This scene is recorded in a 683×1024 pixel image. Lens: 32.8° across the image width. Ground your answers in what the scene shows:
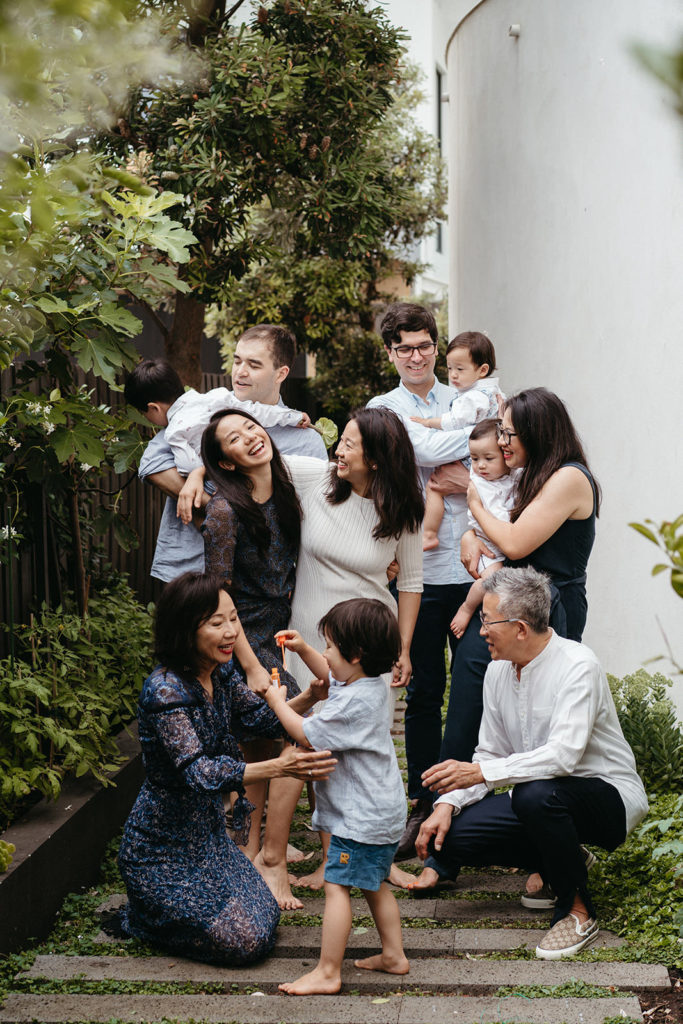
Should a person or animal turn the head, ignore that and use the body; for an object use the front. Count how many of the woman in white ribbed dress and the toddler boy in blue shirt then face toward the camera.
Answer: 1

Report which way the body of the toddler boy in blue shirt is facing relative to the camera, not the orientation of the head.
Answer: to the viewer's left

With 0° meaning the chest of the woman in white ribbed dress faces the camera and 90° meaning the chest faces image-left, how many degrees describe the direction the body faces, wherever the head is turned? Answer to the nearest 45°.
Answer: approximately 0°

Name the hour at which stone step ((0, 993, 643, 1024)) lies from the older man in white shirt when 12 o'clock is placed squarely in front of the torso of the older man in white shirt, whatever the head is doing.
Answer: The stone step is roughly at 12 o'clock from the older man in white shirt.

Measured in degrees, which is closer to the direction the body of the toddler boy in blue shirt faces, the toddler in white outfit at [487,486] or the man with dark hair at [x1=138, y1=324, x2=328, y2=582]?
the man with dark hair

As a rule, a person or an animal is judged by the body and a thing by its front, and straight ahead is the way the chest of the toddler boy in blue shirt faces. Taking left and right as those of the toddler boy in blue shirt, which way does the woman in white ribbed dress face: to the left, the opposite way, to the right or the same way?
to the left

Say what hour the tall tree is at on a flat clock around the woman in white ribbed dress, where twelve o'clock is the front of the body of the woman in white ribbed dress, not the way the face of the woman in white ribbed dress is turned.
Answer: The tall tree is roughly at 6 o'clock from the woman in white ribbed dress.
